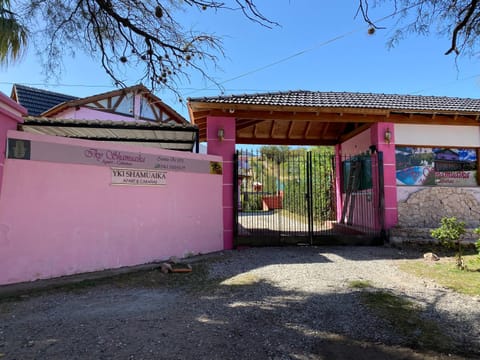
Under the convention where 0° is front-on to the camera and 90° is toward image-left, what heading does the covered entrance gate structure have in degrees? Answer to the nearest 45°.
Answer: approximately 0°

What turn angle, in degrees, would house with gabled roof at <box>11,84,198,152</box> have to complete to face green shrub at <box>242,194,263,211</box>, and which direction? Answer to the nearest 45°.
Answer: approximately 90° to its left

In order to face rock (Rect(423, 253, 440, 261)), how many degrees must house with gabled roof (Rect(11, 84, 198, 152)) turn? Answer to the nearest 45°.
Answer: approximately 45° to its left

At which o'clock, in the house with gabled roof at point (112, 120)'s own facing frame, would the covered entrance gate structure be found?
The covered entrance gate structure is roughly at 10 o'clock from the house with gabled roof.
